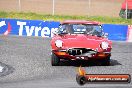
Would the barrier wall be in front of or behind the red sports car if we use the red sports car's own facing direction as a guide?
behind

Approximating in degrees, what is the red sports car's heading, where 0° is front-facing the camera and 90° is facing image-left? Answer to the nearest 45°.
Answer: approximately 0°

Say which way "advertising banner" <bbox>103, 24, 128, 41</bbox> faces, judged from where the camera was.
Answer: facing the viewer

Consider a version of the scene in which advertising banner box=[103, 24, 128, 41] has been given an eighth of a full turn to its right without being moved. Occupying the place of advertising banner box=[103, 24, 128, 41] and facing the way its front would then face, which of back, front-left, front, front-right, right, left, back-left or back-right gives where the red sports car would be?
front-left
